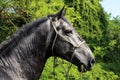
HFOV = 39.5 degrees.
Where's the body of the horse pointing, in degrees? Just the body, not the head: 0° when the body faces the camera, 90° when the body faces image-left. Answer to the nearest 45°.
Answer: approximately 270°
